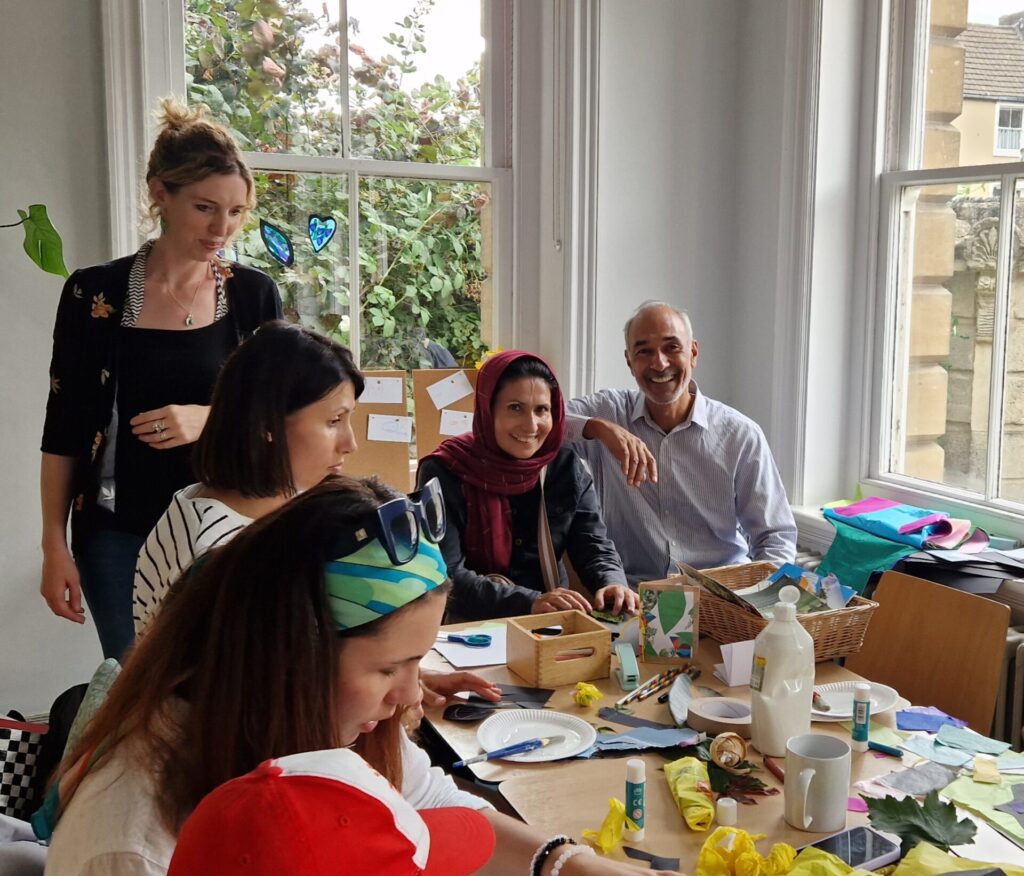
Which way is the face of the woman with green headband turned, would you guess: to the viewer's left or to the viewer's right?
to the viewer's right

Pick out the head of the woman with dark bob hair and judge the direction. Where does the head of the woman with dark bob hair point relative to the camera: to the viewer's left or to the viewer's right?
to the viewer's right

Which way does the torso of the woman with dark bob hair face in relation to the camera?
to the viewer's right

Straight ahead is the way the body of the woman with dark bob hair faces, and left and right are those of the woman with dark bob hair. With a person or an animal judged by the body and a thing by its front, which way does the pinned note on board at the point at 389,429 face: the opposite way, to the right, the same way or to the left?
to the right

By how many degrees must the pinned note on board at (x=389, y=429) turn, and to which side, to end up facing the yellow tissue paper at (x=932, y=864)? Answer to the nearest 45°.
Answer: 0° — it already faces it

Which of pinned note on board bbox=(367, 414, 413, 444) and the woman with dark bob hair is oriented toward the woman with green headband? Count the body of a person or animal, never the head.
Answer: the pinned note on board
